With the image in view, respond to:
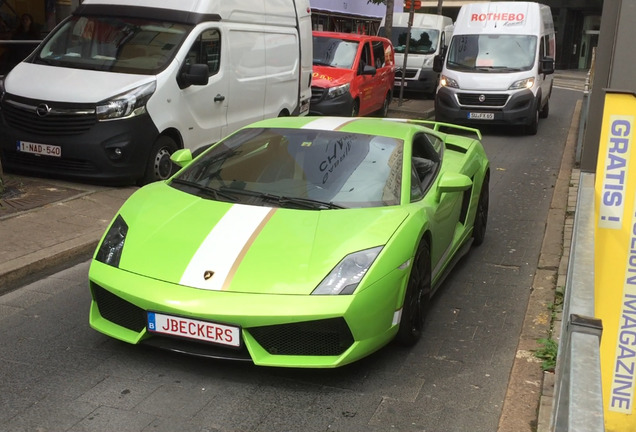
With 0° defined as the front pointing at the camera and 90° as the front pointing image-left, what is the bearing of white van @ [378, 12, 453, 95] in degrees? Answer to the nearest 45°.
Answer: approximately 45°

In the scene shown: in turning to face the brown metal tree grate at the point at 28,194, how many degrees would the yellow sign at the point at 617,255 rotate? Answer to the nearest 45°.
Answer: approximately 90° to its right

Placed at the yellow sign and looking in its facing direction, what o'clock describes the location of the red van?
The red van is roughly at 5 o'clock from the yellow sign.

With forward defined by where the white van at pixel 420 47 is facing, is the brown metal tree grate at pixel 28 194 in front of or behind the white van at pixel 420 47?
in front

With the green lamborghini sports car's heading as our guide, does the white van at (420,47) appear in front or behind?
behind

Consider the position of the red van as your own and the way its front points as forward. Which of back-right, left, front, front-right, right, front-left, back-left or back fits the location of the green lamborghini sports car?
front-left

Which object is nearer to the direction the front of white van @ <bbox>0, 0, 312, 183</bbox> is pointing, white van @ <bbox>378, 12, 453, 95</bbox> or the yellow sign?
the yellow sign

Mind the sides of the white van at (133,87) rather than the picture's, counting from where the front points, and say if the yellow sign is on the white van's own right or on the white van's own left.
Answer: on the white van's own left

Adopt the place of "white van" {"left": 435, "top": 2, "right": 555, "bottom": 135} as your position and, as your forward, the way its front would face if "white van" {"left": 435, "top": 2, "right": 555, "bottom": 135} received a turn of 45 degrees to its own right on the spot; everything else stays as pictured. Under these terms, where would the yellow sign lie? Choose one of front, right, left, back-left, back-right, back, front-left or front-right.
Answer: front-left

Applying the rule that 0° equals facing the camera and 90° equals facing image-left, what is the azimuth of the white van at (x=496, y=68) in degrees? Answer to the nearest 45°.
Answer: approximately 0°

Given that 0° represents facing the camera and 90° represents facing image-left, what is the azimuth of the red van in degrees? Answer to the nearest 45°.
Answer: approximately 45°

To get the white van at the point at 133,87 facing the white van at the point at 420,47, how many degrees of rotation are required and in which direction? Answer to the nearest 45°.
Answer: approximately 180°
